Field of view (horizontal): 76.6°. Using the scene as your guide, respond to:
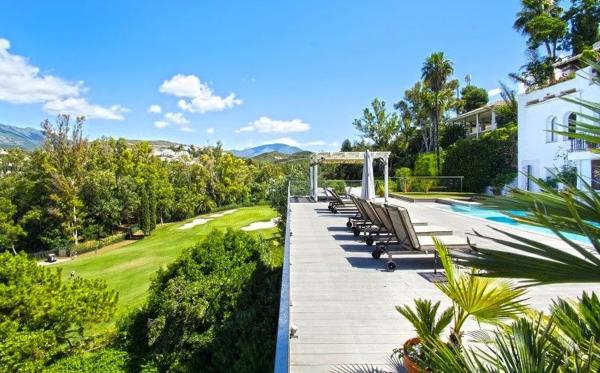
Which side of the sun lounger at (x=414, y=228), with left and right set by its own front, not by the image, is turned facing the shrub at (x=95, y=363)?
back

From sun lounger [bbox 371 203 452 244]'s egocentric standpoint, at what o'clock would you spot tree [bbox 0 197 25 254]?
The tree is roughly at 7 o'clock from the sun lounger.

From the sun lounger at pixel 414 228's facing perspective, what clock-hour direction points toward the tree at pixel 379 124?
The tree is roughly at 9 o'clock from the sun lounger.

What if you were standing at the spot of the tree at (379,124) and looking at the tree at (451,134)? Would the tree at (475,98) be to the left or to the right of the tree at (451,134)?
left

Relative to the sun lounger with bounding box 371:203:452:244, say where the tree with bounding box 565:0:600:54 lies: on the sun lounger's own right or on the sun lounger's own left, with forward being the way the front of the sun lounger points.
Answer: on the sun lounger's own left

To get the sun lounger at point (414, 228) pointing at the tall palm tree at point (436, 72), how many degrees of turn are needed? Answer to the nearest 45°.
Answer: approximately 90° to its left

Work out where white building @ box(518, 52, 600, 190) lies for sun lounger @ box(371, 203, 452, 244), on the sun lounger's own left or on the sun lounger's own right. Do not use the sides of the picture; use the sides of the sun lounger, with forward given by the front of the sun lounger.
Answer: on the sun lounger's own left

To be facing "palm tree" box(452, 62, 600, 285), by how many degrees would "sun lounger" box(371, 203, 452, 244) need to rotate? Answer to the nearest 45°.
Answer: approximately 90° to its right

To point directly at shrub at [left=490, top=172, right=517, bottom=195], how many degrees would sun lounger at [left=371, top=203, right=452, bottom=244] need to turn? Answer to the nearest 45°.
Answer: approximately 90° to its left

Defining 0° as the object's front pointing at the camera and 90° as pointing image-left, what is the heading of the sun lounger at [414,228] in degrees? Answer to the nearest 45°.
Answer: approximately 270°
